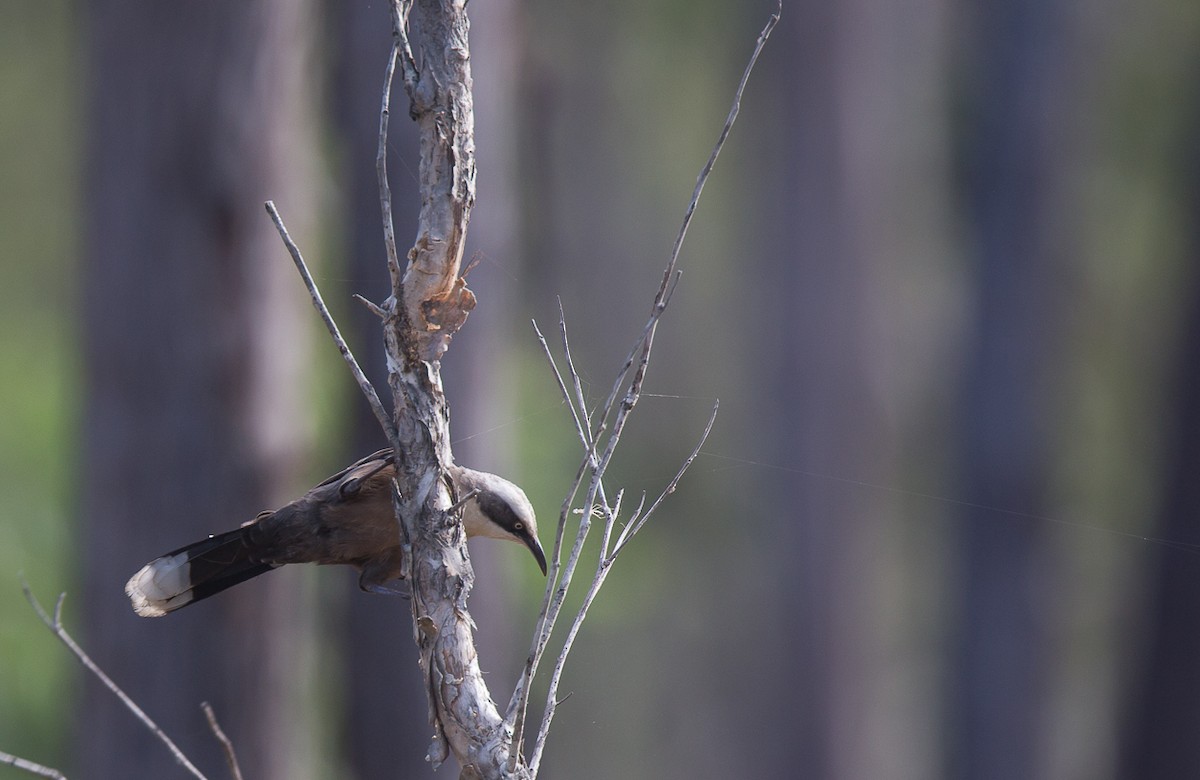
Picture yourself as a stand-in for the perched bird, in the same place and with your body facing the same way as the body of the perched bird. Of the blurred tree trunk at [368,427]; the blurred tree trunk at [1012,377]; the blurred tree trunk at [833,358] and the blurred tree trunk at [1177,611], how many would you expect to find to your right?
0

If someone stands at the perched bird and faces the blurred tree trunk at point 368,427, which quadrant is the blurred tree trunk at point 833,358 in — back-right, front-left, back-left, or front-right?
front-right

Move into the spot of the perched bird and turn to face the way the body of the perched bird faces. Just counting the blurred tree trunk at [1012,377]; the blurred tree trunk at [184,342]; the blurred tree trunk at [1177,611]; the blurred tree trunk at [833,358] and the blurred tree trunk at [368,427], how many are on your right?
0

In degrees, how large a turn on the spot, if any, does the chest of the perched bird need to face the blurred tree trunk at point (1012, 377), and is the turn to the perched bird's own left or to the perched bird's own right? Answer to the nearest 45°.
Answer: approximately 45° to the perched bird's own left

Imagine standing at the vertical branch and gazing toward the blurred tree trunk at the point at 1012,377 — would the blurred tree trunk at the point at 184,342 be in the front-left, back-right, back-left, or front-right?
front-left

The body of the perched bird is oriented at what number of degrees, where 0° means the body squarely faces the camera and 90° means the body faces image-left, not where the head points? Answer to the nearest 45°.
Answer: approximately 270°

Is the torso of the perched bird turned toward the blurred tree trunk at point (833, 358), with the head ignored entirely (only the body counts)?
no

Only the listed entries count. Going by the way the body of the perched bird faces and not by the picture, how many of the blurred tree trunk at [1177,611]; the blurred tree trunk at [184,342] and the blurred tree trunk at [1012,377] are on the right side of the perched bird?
0

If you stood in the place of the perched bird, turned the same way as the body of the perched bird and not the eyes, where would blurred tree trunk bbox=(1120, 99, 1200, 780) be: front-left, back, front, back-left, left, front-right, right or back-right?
front-left

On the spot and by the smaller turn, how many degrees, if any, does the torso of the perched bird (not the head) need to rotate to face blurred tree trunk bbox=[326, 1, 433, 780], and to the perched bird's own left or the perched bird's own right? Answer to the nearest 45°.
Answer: approximately 90° to the perched bird's own left

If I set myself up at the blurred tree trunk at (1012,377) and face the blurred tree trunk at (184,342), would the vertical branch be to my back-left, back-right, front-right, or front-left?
front-left
